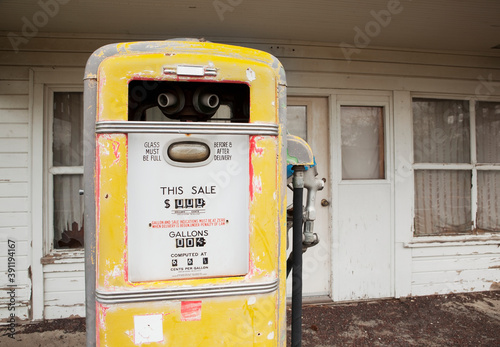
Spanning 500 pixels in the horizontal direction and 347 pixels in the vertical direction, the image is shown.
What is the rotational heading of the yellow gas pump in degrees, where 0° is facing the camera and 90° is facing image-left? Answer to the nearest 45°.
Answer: approximately 0°

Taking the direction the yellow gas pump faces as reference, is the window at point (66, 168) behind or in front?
behind

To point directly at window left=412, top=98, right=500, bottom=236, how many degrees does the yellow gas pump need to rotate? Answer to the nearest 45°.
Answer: approximately 135° to its left

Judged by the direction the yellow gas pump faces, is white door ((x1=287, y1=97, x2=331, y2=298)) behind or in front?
behind

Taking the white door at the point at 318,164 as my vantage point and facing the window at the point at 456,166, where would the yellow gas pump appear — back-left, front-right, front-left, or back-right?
back-right

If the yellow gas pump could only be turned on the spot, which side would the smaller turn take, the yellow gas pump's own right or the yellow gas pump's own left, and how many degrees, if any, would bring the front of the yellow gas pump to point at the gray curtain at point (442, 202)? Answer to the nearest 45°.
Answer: approximately 135° to the yellow gas pump's own left
